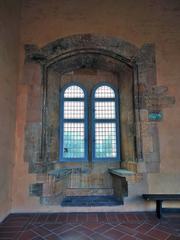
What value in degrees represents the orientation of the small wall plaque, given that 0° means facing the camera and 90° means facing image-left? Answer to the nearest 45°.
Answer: approximately 0°
